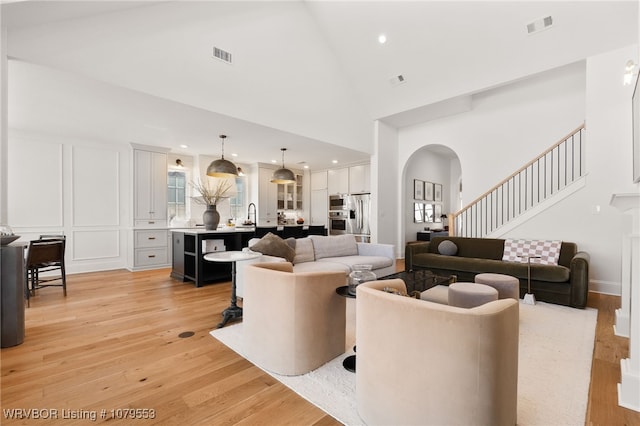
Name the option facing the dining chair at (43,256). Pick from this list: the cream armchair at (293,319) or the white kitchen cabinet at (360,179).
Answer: the white kitchen cabinet

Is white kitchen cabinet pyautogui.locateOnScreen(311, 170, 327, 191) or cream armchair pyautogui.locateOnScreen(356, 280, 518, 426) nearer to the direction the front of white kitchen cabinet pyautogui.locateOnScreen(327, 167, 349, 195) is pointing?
the cream armchair

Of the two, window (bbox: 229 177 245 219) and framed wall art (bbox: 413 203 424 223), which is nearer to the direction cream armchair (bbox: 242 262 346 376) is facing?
the framed wall art

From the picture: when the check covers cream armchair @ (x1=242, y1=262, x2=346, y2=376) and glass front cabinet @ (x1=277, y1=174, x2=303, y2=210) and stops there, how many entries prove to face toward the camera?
1

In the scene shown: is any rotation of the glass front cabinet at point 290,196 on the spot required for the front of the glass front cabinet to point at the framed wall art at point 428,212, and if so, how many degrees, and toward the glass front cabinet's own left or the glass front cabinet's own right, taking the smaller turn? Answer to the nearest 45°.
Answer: approximately 90° to the glass front cabinet's own left

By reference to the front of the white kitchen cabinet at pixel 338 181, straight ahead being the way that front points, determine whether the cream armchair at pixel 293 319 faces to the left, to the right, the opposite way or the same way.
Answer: the opposite way

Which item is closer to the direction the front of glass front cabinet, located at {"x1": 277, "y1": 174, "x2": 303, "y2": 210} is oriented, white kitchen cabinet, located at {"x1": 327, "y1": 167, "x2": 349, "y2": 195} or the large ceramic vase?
the large ceramic vase

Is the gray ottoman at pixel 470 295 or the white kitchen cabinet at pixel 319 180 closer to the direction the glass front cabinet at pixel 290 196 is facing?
the gray ottoman

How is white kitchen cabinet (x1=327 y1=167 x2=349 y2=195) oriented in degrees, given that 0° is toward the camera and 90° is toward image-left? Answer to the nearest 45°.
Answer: approximately 45°

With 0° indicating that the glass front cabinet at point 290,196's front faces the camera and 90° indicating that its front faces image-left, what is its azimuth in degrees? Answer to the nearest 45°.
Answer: approximately 0°

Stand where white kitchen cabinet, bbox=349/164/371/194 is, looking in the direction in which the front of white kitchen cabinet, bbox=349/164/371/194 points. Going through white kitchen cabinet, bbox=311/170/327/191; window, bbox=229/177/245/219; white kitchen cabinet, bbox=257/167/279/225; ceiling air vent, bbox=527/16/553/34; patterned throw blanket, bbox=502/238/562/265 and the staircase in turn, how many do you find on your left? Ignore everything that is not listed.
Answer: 3

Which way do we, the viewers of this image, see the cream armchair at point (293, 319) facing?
facing away from the viewer and to the right of the viewer

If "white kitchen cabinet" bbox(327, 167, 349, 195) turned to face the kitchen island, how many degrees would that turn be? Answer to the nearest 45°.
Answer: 0° — it already faces it

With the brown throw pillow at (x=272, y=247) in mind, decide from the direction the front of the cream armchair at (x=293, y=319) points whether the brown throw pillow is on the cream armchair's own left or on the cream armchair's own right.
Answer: on the cream armchair's own left

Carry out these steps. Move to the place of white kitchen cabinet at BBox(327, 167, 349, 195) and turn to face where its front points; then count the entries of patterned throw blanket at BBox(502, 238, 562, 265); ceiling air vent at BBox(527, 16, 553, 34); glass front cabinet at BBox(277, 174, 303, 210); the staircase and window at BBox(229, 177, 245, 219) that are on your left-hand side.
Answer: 3
